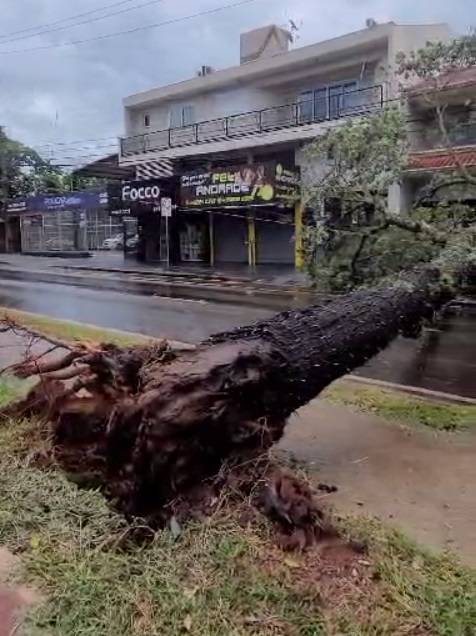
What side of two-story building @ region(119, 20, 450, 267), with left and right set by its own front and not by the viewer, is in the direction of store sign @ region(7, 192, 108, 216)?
right

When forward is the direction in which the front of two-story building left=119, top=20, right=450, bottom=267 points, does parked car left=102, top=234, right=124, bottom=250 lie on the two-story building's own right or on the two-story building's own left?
on the two-story building's own right

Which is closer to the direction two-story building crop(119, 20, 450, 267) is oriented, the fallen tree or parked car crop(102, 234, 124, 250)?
the fallen tree

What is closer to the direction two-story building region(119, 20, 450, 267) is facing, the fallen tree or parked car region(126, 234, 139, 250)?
the fallen tree

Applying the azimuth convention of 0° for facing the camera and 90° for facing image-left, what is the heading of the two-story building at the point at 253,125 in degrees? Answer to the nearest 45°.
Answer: approximately 45°

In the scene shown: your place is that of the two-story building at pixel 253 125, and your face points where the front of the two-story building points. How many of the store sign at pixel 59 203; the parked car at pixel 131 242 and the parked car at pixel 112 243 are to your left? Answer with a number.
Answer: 0

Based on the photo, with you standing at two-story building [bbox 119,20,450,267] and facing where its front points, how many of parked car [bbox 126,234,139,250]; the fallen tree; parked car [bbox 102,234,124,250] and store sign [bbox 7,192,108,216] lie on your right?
3
